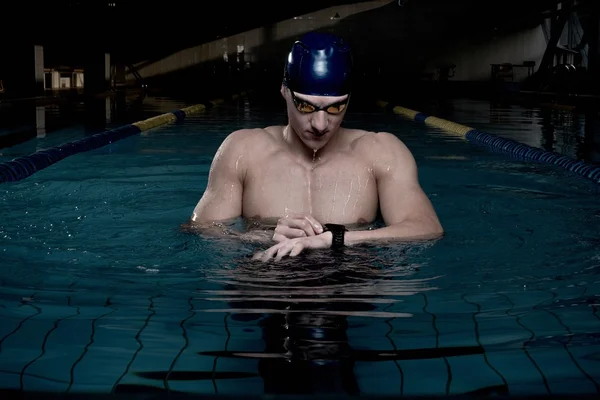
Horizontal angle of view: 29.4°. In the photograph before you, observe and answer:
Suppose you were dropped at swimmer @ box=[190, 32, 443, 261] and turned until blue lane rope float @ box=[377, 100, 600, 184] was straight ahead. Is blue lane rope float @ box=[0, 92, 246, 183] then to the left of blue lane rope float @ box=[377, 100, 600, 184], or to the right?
left

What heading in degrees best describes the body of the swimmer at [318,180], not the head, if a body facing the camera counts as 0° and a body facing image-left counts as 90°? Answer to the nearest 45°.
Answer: approximately 0°

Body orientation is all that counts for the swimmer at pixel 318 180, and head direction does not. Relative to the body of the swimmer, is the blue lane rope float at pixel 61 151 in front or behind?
behind
